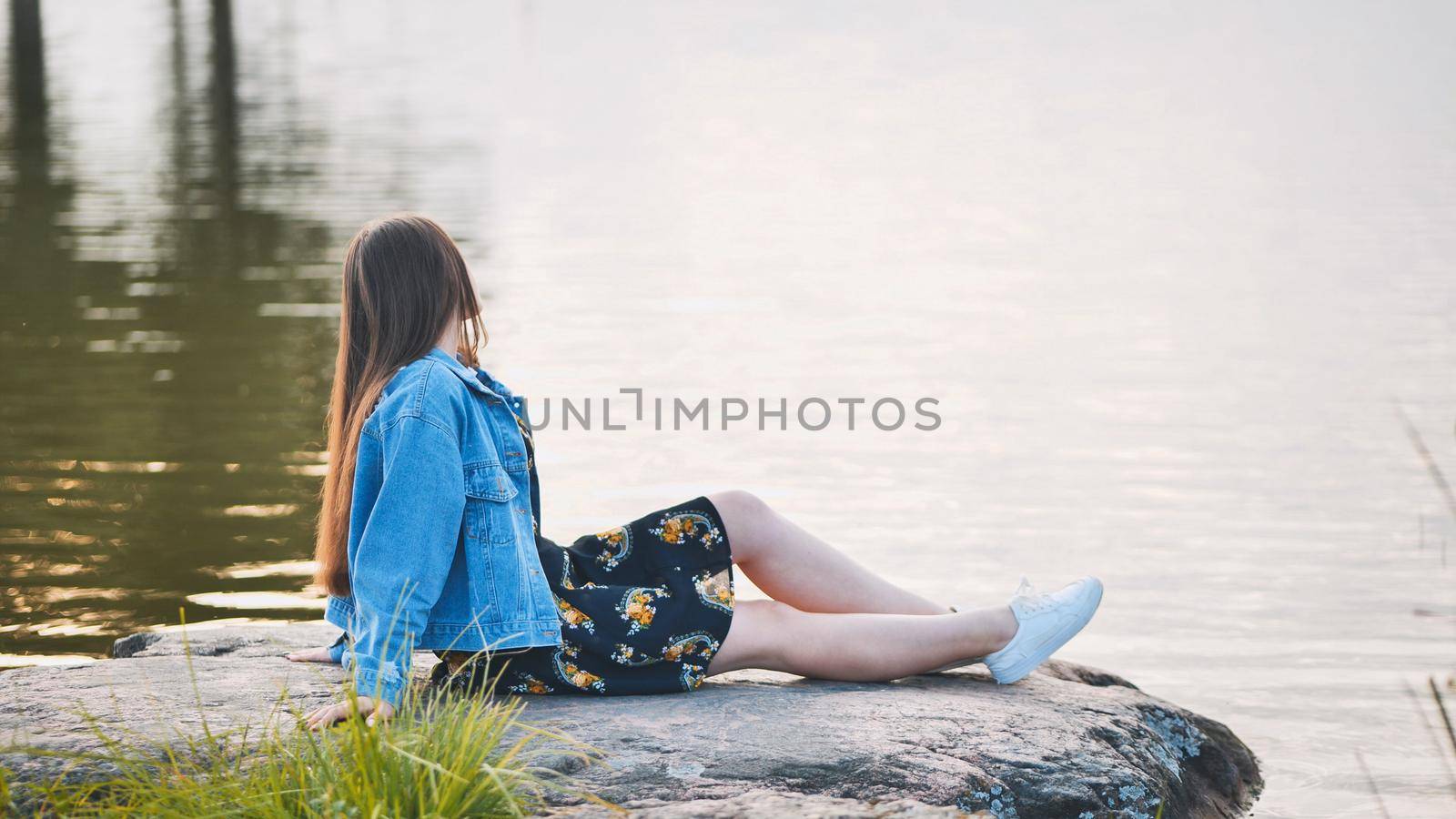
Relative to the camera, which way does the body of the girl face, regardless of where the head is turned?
to the viewer's right

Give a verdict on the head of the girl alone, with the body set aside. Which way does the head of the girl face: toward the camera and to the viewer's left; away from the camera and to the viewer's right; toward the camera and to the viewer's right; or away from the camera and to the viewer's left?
away from the camera and to the viewer's right
